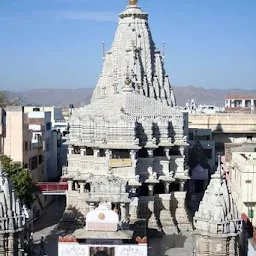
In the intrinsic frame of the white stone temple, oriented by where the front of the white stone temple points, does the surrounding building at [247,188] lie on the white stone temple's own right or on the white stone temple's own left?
on the white stone temple's own left

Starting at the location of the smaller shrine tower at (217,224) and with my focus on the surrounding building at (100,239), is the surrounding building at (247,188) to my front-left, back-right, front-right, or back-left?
back-right
